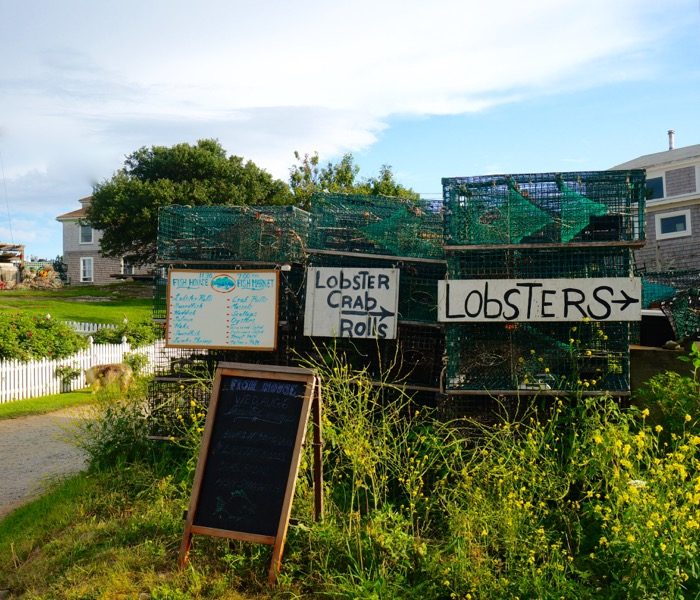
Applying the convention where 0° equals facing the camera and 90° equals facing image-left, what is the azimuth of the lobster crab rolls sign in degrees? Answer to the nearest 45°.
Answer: approximately 0°

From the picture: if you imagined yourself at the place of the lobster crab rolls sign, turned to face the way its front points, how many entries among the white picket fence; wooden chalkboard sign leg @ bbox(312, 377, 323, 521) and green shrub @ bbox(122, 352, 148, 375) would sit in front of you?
1

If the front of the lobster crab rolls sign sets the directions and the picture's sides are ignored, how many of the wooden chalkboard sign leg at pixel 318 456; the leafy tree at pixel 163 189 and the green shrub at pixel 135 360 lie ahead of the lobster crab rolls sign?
1

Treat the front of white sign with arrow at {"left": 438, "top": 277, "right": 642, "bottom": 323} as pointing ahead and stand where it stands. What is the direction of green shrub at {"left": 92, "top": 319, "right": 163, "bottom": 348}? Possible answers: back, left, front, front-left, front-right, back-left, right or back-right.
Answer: back-right

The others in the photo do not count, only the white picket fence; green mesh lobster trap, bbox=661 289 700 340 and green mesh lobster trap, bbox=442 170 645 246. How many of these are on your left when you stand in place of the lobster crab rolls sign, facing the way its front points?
2

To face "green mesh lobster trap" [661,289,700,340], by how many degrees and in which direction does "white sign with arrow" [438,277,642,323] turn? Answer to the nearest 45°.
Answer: approximately 135° to its left

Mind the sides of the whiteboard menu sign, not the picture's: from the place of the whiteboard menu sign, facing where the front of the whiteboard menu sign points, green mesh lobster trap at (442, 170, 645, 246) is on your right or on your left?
on your left

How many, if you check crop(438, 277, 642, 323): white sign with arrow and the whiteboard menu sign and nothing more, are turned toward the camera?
2

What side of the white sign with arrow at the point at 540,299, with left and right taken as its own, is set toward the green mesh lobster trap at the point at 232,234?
right
